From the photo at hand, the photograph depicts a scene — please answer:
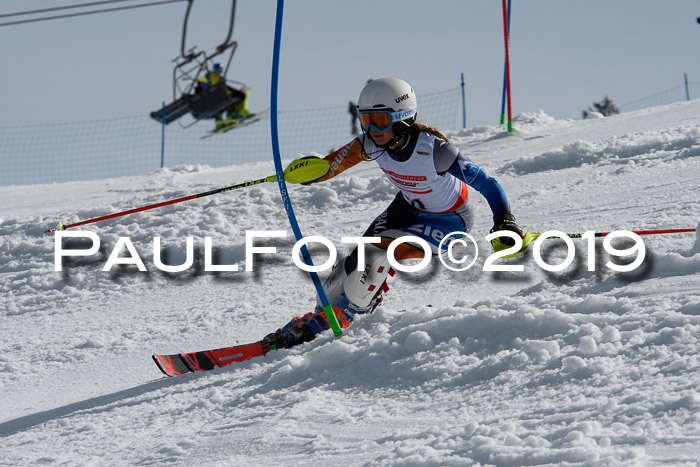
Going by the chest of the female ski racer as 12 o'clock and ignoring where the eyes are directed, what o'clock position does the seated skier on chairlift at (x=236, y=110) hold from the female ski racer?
The seated skier on chairlift is roughly at 4 o'clock from the female ski racer.

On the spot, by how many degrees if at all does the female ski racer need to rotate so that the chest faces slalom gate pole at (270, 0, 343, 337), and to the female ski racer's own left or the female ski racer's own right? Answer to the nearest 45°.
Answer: approximately 45° to the female ski racer's own right

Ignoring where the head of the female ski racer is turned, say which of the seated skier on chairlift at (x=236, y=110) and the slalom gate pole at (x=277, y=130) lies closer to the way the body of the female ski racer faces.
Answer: the slalom gate pole

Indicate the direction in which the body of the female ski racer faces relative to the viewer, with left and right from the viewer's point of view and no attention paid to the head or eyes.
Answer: facing the viewer and to the left of the viewer
